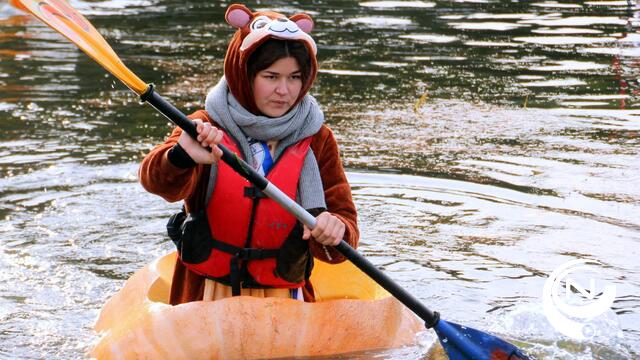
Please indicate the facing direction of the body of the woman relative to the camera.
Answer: toward the camera
